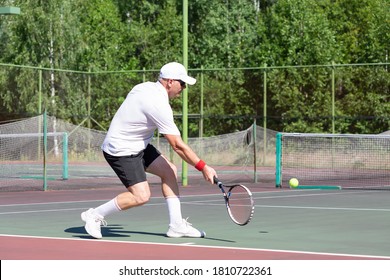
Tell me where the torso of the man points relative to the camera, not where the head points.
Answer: to the viewer's right

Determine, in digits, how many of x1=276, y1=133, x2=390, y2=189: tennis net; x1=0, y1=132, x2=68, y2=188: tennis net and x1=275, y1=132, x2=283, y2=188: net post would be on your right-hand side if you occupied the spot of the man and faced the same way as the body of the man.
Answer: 0

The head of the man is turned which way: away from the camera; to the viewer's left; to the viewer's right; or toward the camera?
to the viewer's right

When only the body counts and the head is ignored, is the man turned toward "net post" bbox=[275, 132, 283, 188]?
no

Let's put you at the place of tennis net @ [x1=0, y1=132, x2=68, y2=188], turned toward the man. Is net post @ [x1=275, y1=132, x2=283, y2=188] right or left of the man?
left

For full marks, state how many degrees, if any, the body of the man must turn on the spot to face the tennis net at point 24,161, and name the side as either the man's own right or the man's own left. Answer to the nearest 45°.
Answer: approximately 90° to the man's own left

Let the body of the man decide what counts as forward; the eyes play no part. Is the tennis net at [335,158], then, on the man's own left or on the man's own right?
on the man's own left

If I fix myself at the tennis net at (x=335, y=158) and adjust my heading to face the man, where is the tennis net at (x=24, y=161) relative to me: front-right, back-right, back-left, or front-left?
front-right
